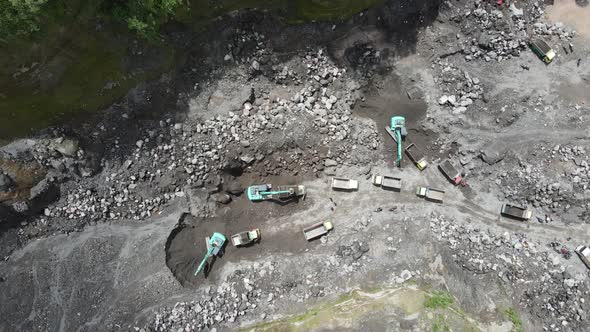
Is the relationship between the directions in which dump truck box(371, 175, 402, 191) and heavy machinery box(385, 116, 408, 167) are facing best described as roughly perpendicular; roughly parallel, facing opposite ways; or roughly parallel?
roughly perpendicular

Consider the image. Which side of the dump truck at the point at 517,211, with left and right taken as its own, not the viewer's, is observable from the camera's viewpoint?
right

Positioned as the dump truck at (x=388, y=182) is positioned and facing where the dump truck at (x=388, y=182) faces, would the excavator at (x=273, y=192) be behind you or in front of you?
in front

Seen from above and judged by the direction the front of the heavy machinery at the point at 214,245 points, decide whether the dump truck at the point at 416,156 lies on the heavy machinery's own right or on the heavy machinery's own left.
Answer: on the heavy machinery's own left

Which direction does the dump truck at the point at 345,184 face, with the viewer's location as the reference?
facing to the right of the viewer

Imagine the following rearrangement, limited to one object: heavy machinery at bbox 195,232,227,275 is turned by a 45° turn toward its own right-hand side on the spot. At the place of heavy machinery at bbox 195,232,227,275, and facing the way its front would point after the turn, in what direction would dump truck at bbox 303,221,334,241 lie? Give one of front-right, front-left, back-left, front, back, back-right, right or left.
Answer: back

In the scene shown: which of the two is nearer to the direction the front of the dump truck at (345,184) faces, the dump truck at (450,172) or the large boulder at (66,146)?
the dump truck

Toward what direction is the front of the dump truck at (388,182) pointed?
to the viewer's left
